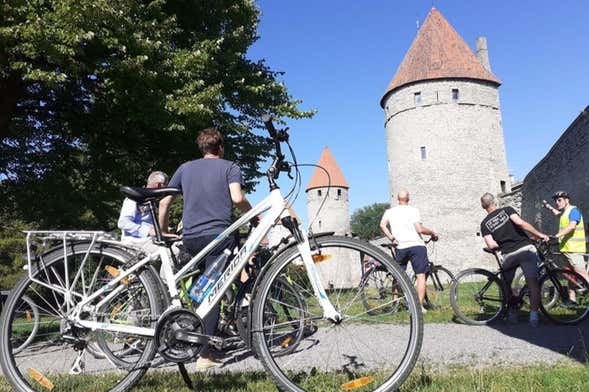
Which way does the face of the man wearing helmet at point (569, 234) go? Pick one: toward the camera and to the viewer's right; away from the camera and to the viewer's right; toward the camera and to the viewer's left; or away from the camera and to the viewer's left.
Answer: toward the camera and to the viewer's left

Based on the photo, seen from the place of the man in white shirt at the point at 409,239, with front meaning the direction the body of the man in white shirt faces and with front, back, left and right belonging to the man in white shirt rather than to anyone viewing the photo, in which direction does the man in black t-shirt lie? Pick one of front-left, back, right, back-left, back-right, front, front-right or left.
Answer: back-right

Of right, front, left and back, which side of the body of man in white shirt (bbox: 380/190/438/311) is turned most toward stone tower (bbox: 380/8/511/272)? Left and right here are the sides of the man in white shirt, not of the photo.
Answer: front

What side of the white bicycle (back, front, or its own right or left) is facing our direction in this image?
right

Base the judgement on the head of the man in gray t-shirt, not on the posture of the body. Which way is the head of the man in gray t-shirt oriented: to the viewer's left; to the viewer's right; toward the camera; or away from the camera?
away from the camera

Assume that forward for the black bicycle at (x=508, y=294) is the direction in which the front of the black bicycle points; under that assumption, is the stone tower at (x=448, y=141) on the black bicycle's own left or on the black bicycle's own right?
on the black bicycle's own left

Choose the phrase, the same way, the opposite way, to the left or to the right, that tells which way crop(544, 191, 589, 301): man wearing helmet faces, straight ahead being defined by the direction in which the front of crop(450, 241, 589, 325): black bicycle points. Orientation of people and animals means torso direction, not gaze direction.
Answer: the opposite way

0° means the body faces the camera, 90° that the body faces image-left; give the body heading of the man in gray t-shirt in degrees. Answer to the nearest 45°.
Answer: approximately 180°

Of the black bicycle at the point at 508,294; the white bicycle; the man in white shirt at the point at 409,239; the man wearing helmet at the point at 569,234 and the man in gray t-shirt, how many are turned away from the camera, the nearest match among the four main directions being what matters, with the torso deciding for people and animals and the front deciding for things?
2

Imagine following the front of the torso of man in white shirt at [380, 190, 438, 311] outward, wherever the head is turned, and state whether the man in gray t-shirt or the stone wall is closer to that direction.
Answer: the stone wall

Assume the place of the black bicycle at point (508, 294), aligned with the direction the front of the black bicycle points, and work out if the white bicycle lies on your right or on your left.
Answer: on your right

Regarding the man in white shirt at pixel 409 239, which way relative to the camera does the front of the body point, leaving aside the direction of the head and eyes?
away from the camera
